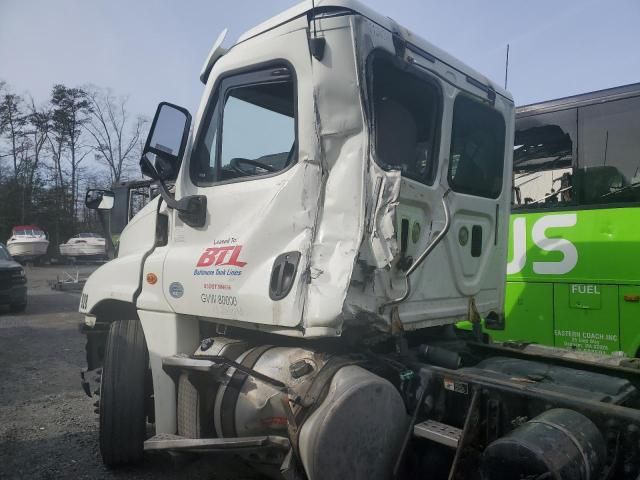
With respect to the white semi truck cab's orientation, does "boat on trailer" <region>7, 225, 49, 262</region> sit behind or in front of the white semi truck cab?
in front

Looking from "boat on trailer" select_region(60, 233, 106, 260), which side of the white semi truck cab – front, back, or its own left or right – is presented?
front

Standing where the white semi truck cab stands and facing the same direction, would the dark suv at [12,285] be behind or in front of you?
in front

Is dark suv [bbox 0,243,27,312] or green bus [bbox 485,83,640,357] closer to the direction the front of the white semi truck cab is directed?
the dark suv

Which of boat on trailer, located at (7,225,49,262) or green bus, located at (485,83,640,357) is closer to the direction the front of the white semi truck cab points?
the boat on trailer

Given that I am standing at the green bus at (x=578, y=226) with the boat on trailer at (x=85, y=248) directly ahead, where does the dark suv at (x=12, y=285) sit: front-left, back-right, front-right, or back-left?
front-left

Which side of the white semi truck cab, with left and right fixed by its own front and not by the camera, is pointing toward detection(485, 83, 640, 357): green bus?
right

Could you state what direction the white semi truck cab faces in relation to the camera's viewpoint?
facing away from the viewer and to the left of the viewer
